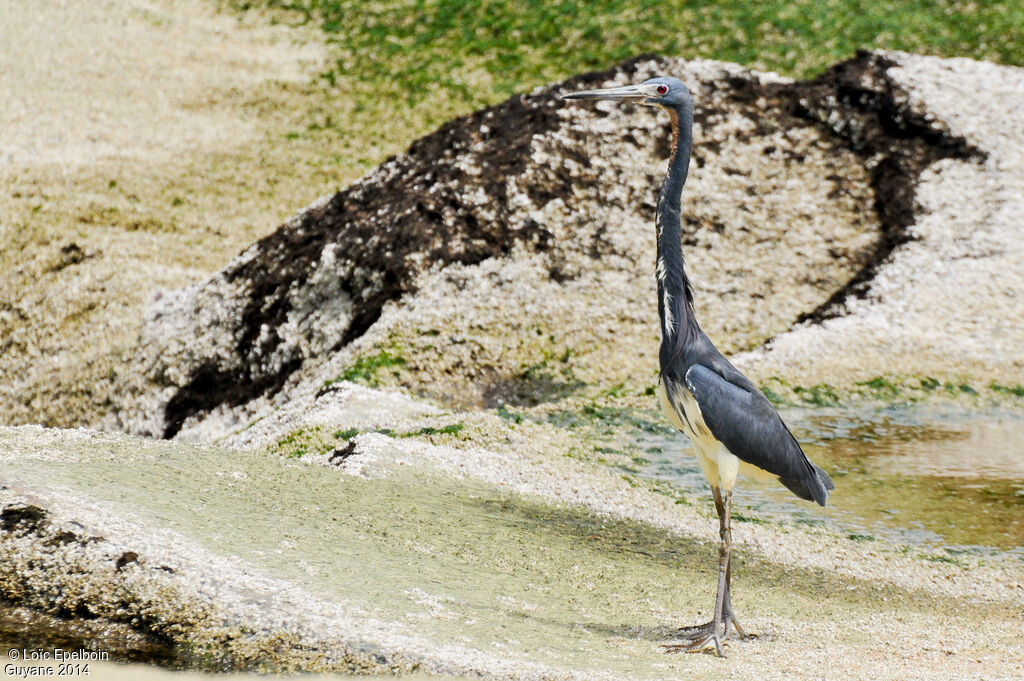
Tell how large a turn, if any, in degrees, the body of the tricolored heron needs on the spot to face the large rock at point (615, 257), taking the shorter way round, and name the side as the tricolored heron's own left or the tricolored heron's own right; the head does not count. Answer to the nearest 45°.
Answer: approximately 90° to the tricolored heron's own right

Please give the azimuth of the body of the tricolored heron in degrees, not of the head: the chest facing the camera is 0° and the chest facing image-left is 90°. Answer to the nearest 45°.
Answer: approximately 90°
